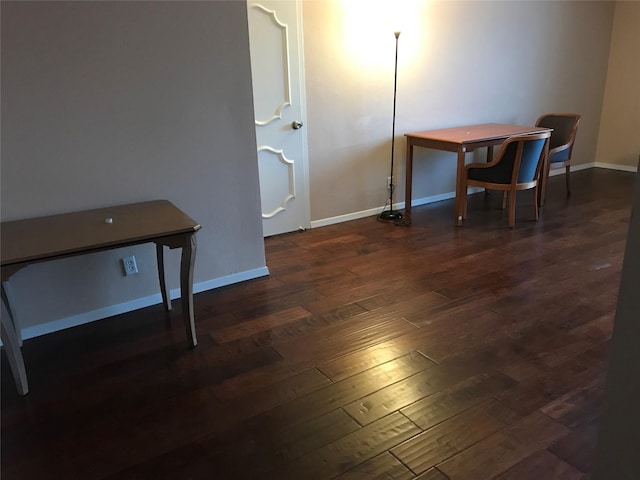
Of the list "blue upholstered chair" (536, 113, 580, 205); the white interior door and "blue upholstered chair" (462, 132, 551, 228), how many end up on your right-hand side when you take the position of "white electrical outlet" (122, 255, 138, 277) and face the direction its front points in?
0

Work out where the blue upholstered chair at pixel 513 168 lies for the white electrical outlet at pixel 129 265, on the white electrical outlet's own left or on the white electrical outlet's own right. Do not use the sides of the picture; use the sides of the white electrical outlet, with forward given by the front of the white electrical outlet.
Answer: on the white electrical outlet's own left

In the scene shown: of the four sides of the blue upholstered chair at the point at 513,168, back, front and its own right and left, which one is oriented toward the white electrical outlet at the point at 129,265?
left

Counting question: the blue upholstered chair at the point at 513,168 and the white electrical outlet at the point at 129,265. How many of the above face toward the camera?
1

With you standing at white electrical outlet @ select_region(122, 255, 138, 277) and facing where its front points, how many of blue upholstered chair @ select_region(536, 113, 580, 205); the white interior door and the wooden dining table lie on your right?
0

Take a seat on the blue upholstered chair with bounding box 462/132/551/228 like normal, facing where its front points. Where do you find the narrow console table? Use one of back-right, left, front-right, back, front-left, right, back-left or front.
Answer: left

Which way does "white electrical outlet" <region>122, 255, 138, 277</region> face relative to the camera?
toward the camera

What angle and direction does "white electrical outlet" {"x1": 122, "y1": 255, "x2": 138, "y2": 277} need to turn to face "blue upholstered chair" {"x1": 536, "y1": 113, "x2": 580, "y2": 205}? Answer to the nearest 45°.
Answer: approximately 90° to its left

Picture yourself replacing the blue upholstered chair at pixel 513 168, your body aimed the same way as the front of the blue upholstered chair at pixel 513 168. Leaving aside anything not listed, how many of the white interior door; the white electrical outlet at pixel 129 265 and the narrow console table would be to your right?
0

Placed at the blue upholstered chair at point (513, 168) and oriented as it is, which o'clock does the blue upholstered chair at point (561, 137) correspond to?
the blue upholstered chair at point (561, 137) is roughly at 2 o'clock from the blue upholstered chair at point (513, 168).

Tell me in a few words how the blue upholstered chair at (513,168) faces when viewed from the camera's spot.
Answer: facing away from the viewer and to the left of the viewer

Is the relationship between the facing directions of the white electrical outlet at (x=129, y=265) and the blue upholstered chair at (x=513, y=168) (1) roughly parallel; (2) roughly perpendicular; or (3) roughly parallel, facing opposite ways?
roughly parallel, facing opposite ways

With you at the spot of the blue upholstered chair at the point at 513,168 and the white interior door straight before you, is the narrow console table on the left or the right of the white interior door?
left
